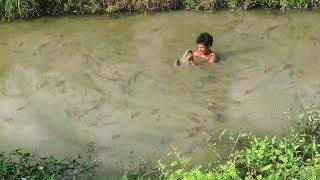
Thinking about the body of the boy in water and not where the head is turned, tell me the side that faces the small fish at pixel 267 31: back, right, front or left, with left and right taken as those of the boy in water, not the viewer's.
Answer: back

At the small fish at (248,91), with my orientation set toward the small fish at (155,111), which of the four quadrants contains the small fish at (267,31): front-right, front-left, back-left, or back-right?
back-right

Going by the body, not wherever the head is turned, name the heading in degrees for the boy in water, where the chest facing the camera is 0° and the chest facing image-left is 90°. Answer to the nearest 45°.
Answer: approximately 45°

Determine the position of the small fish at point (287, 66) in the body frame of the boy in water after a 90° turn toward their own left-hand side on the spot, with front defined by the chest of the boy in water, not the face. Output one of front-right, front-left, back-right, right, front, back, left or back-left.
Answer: front-left

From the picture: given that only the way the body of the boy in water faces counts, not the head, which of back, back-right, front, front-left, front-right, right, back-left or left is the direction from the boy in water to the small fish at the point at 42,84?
front-right

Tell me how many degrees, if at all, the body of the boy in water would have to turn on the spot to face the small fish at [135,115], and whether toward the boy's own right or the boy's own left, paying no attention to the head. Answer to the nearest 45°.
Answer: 0° — they already face it

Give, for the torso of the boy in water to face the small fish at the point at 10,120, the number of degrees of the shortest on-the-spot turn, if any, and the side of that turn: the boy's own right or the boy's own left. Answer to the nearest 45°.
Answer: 0° — they already face it

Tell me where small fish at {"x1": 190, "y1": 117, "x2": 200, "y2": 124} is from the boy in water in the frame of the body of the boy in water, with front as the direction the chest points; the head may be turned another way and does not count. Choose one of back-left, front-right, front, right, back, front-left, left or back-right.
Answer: front-left

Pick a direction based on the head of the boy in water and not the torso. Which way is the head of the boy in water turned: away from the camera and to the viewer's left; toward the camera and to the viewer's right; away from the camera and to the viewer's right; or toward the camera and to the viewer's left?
toward the camera and to the viewer's left

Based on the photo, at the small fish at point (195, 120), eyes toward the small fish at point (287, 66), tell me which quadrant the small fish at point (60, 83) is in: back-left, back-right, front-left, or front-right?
back-left

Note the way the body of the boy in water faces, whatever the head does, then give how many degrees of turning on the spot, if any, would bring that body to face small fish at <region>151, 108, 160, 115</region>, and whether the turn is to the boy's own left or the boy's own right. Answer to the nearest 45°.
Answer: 0° — they already face it

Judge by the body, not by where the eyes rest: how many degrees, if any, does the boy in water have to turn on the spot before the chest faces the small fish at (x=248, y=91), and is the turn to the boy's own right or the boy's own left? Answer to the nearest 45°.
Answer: approximately 90° to the boy's own left

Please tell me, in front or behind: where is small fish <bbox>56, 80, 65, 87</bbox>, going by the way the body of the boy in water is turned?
in front

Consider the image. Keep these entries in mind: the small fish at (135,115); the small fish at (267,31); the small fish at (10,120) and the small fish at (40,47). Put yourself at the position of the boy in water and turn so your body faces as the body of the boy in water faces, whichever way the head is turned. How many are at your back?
1

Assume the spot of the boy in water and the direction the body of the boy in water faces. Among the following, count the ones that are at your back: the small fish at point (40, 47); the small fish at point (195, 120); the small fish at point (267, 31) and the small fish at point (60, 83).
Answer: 1
